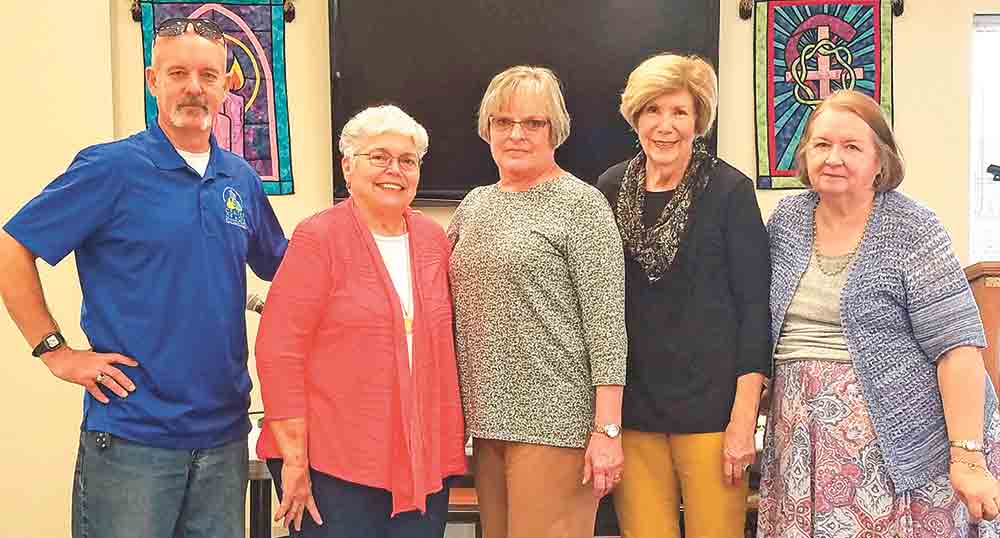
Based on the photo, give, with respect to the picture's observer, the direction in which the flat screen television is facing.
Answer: facing the viewer

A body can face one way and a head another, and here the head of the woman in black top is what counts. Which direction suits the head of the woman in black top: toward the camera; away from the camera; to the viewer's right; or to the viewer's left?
toward the camera

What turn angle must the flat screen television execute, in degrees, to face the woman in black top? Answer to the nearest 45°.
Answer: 0° — it already faces them

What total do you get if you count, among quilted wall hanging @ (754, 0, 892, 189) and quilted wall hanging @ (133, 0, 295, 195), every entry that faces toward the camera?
2

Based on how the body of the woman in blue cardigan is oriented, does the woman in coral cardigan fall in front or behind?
in front

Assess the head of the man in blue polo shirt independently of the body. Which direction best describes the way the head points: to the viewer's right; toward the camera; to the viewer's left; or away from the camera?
toward the camera

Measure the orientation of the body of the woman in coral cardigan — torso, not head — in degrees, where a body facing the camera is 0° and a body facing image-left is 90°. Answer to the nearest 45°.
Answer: approximately 315°

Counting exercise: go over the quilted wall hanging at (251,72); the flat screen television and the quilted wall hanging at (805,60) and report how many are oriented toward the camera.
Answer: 3

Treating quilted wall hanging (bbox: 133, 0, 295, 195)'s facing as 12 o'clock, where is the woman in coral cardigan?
The woman in coral cardigan is roughly at 12 o'clock from the quilted wall hanging.

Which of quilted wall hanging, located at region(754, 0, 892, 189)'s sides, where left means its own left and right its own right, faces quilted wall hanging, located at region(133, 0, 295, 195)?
right

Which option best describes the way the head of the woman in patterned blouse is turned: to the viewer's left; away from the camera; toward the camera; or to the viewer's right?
toward the camera

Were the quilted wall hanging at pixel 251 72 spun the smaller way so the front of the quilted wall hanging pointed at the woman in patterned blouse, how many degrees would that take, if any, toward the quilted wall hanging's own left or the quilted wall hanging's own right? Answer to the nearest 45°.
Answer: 0° — it already faces them

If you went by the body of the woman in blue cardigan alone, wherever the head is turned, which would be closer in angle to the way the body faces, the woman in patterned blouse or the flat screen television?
the woman in patterned blouse

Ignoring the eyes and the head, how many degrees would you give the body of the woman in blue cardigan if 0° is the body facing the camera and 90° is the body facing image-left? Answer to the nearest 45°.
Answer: approximately 45°

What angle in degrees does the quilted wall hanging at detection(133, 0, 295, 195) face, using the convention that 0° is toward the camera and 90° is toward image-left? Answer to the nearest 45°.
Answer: approximately 0°
